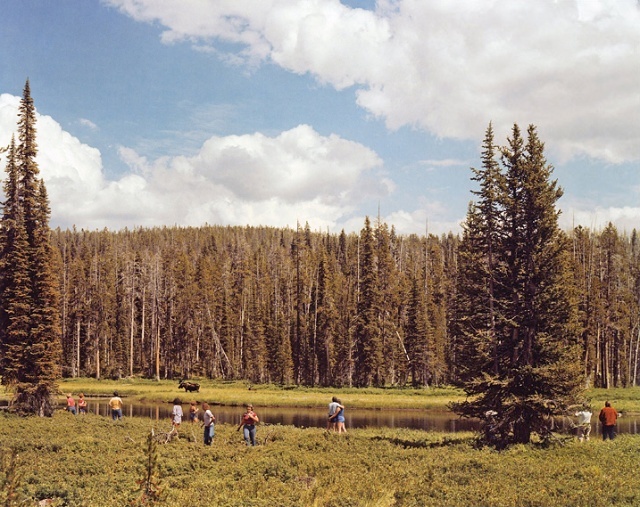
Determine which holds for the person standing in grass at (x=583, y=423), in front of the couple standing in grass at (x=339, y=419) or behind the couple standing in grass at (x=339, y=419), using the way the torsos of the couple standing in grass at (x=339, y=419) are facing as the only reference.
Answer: behind

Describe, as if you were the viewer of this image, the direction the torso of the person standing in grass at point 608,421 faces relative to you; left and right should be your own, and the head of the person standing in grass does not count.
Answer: facing away from the viewer

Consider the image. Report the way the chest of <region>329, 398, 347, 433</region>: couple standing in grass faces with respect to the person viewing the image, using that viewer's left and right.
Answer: facing away from the viewer and to the left of the viewer

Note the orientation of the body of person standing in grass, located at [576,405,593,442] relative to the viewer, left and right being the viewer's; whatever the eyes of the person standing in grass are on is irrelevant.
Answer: facing away from the viewer

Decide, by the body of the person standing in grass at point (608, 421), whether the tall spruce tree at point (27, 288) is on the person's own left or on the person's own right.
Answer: on the person's own left

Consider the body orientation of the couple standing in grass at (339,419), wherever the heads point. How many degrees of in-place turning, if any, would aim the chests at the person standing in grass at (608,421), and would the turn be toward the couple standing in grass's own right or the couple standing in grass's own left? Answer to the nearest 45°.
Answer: approximately 135° to the couple standing in grass's own right
